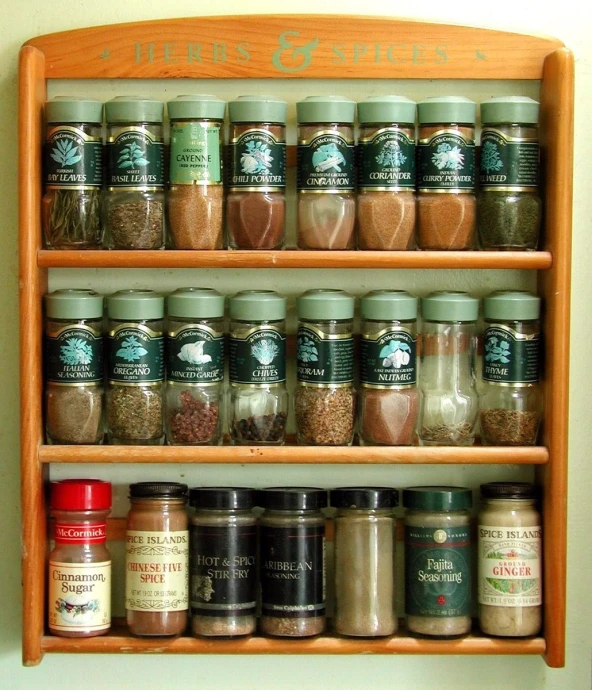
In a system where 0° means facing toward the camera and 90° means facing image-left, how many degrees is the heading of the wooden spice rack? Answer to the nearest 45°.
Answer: approximately 0°
